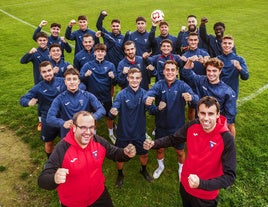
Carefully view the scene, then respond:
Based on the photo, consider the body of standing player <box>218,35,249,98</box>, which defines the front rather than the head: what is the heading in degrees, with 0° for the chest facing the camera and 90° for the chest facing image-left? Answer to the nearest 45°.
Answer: approximately 0°

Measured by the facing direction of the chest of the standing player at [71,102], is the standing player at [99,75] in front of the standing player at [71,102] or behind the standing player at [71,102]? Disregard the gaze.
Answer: behind

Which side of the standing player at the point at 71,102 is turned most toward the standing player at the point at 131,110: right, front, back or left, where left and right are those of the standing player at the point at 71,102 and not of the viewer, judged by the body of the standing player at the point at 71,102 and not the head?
left

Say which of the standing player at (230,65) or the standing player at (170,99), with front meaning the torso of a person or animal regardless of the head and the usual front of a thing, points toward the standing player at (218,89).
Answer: the standing player at (230,65)

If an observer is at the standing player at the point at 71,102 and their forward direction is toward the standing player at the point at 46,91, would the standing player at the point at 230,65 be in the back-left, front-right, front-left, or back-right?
back-right

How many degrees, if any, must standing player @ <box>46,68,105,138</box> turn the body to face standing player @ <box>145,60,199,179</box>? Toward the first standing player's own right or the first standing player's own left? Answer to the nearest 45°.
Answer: approximately 90° to the first standing player's own left

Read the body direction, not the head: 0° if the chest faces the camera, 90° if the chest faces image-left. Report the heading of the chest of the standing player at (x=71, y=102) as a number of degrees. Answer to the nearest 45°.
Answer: approximately 0°

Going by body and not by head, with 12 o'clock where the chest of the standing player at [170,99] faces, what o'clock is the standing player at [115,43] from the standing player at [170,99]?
the standing player at [115,43] is roughly at 5 o'clock from the standing player at [170,99].

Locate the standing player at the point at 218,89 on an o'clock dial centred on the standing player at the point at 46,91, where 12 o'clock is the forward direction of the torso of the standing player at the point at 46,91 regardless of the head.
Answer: the standing player at the point at 218,89 is roughly at 10 o'clock from the standing player at the point at 46,91.
